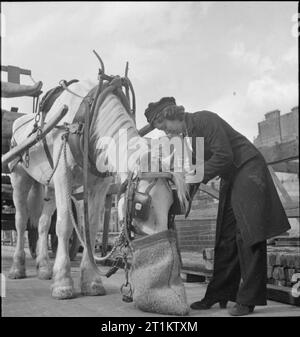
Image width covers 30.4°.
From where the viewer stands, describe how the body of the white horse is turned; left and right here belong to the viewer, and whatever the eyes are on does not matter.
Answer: facing the viewer and to the right of the viewer

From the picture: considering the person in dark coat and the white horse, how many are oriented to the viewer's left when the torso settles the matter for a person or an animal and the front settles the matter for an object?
1

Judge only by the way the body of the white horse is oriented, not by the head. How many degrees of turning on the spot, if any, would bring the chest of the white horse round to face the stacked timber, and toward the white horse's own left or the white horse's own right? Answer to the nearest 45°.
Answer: approximately 45° to the white horse's own left

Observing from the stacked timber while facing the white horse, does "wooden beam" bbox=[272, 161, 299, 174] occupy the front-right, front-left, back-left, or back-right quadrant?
back-right

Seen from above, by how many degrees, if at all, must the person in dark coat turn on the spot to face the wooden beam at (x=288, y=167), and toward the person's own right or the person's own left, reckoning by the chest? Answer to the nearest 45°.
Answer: approximately 90° to the person's own right

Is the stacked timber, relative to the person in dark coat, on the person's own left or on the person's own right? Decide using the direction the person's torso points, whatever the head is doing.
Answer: on the person's own right

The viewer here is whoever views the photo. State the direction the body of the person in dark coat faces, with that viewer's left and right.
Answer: facing to the left of the viewer

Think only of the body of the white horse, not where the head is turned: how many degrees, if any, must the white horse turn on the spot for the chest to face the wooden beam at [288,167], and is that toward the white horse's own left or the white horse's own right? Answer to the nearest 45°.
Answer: approximately 90° to the white horse's own left

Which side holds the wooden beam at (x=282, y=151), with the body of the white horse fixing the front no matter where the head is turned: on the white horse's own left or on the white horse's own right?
on the white horse's own left

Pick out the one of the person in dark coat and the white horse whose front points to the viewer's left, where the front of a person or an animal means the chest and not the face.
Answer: the person in dark coat

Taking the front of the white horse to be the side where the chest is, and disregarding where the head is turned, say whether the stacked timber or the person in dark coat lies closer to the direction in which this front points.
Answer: the person in dark coat

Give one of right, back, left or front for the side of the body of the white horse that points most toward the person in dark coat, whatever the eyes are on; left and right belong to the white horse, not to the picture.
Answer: front
